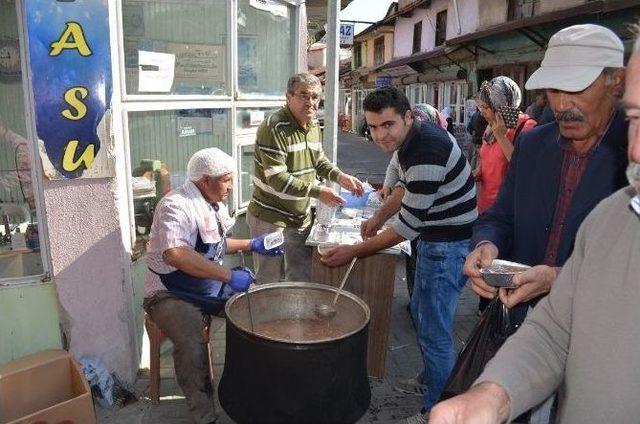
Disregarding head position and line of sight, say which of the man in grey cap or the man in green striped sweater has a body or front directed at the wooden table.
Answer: the man in green striped sweater

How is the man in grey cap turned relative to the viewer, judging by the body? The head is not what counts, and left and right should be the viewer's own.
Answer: facing the viewer and to the left of the viewer

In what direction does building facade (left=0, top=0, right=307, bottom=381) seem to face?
toward the camera

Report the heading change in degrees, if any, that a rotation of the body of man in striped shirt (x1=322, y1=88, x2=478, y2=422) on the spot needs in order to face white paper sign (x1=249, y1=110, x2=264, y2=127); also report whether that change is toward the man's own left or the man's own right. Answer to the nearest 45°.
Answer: approximately 45° to the man's own right

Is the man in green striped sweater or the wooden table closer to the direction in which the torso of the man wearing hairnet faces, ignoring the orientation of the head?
the wooden table

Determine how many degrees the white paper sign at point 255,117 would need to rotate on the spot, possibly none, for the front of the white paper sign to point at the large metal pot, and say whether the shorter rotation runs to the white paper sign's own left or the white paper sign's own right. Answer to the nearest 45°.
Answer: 0° — it already faces it

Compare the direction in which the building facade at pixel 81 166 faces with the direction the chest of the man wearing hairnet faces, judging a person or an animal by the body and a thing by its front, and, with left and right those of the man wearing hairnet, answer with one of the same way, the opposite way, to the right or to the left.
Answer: to the right

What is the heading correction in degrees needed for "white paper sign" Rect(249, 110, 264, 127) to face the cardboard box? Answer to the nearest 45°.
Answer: approximately 45° to its right

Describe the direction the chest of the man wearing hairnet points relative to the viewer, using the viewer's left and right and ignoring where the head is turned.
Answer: facing to the right of the viewer

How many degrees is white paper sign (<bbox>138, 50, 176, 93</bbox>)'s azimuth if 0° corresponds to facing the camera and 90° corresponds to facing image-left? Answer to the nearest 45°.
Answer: approximately 0°

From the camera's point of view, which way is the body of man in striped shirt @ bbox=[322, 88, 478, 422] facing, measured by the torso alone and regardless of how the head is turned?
to the viewer's left

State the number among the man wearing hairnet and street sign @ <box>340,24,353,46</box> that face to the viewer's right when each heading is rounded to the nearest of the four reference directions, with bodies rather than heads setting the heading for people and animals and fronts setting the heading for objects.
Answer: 1

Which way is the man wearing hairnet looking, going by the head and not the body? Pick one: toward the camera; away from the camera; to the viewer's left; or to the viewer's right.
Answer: to the viewer's right
